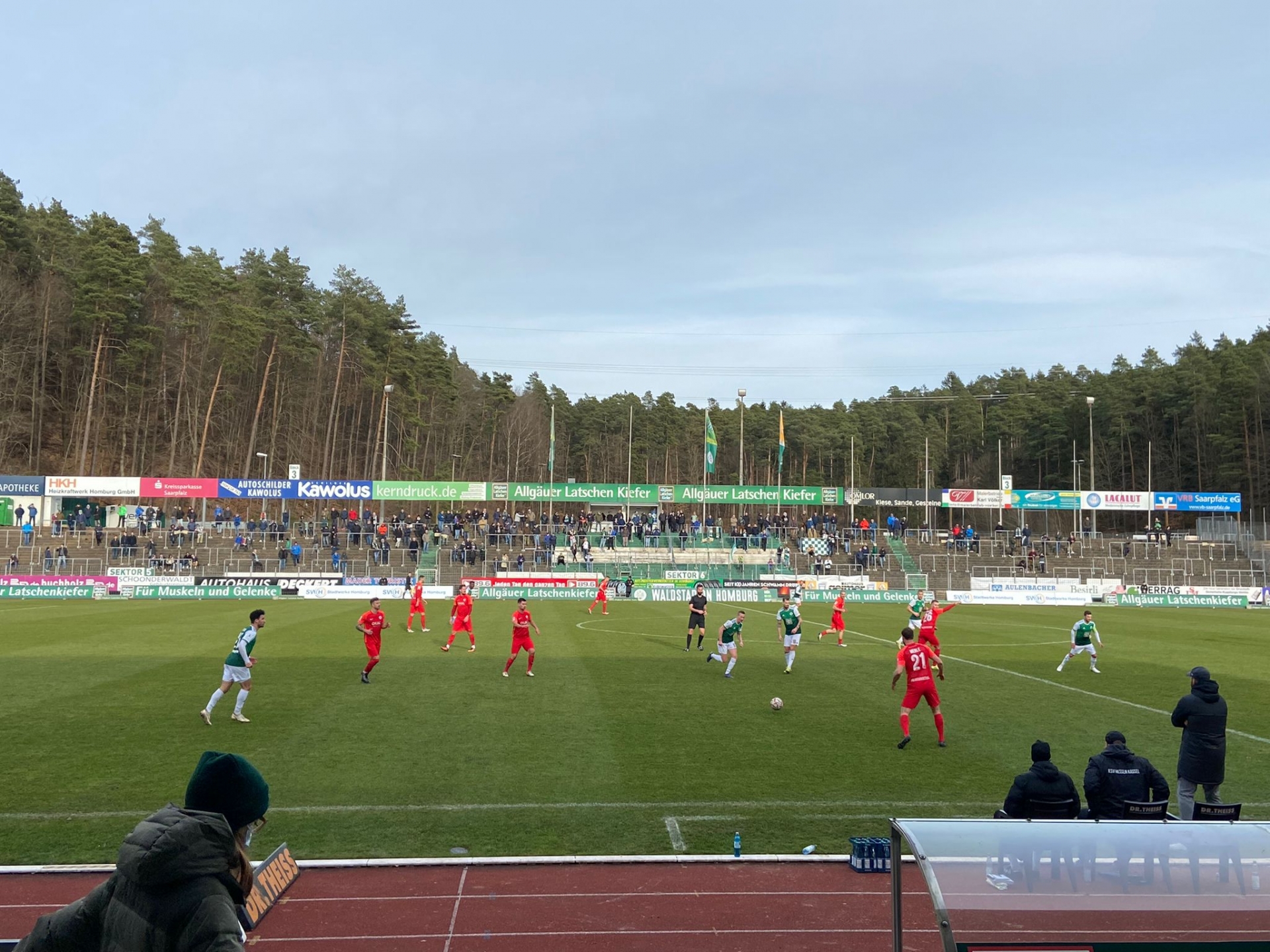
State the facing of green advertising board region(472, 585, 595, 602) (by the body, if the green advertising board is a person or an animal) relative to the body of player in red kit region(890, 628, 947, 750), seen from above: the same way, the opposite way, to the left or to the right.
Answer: the opposite way

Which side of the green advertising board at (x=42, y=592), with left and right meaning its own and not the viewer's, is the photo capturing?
front

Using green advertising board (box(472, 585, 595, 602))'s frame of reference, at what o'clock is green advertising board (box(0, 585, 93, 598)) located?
green advertising board (box(0, 585, 93, 598)) is roughly at 3 o'clock from green advertising board (box(472, 585, 595, 602)).

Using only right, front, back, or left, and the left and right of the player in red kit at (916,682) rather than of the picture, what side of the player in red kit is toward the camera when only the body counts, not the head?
back

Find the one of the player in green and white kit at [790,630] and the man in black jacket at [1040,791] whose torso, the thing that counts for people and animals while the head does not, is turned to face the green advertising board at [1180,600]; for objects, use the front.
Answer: the man in black jacket

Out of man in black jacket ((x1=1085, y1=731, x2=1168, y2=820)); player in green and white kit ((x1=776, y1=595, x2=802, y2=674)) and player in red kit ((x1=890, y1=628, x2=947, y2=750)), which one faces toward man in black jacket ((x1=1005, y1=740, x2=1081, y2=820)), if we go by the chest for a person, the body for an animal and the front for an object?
the player in green and white kit

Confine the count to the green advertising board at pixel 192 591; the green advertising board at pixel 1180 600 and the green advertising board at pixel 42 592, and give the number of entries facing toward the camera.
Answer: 3

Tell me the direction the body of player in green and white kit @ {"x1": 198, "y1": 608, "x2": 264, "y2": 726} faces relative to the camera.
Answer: to the viewer's right

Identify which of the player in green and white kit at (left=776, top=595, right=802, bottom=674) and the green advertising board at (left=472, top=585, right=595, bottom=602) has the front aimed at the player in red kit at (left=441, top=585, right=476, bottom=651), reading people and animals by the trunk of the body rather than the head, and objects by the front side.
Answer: the green advertising board

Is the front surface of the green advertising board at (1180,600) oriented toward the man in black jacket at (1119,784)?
yes

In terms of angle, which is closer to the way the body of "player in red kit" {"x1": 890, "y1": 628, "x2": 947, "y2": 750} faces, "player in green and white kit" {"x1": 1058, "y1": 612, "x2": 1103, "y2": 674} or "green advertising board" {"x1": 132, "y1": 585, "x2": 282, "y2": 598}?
the player in green and white kit

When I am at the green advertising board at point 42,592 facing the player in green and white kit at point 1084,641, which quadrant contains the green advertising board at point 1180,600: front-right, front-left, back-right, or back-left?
front-left

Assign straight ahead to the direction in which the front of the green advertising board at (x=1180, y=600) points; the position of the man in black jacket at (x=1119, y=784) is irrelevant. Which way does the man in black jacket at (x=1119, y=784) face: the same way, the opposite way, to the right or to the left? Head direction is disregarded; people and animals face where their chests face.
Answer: the opposite way

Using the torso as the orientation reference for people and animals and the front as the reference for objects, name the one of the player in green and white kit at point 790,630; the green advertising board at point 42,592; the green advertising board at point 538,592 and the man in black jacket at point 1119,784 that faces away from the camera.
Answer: the man in black jacket

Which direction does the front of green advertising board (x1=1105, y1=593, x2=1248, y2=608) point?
toward the camera

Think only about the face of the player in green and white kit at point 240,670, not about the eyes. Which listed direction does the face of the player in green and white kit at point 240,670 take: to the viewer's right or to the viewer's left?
to the viewer's right

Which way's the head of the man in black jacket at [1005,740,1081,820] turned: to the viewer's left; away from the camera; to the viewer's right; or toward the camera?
away from the camera

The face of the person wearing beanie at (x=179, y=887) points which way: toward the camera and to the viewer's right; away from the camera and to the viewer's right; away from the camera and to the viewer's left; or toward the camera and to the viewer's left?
away from the camera and to the viewer's right

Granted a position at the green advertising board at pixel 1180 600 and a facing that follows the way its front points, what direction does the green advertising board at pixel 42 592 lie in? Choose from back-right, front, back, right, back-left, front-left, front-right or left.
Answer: front-right

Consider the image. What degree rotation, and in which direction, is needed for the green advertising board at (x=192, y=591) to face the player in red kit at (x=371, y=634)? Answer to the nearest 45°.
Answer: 0° — it already faces them

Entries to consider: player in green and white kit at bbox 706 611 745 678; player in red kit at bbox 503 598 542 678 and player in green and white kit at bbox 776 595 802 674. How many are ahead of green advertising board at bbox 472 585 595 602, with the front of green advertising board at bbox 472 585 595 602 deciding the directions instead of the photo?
3

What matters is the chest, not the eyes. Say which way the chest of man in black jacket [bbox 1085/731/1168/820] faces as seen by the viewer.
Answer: away from the camera

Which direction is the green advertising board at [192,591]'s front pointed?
toward the camera
